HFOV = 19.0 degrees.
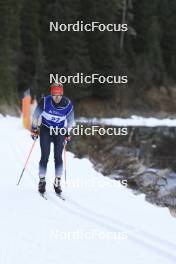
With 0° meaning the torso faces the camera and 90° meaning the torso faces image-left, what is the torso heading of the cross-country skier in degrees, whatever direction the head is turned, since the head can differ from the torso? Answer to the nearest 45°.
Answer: approximately 0°
